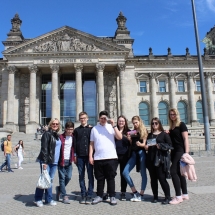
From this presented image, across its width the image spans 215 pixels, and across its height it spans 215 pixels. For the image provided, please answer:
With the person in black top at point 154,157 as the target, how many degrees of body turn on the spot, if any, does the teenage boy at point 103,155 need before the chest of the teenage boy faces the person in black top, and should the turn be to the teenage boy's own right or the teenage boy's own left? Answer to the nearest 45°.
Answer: approximately 90° to the teenage boy's own left

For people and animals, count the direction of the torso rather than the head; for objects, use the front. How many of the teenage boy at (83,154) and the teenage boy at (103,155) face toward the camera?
2

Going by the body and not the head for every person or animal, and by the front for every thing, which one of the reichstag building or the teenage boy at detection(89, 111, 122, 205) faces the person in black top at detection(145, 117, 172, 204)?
the reichstag building

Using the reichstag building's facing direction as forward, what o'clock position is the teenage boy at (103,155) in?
The teenage boy is roughly at 12 o'clock from the reichstag building.

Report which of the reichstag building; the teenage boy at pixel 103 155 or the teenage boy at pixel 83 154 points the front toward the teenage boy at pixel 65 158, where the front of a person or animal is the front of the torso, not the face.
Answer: the reichstag building

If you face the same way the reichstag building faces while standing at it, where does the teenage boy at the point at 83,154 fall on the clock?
The teenage boy is roughly at 12 o'clock from the reichstag building.

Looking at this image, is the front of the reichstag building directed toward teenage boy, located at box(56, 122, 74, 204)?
yes

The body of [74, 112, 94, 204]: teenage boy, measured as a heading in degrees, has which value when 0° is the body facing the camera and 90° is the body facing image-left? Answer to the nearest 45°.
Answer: approximately 0°
